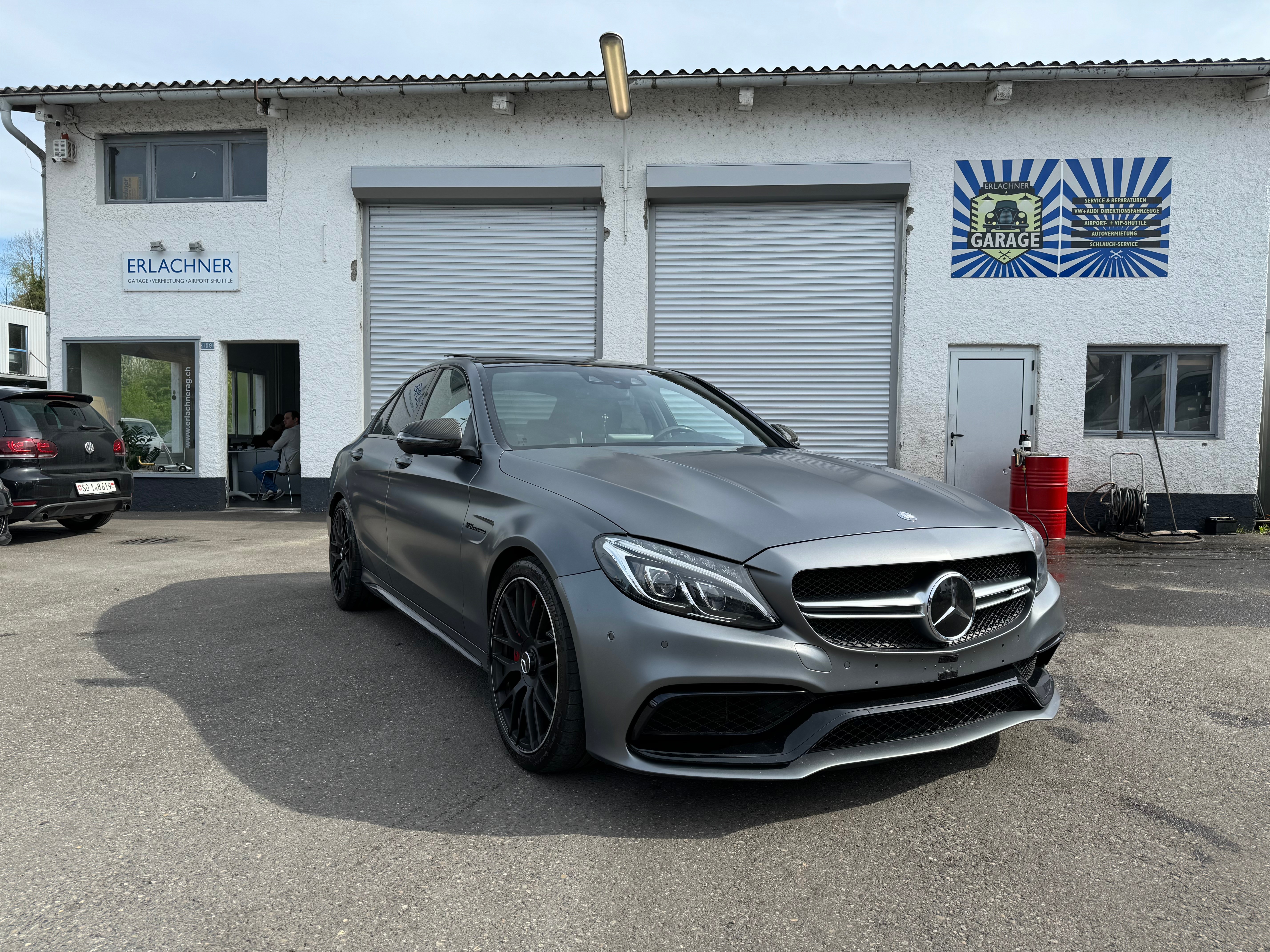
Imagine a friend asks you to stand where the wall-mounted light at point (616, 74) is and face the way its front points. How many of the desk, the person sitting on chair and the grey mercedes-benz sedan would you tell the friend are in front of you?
1

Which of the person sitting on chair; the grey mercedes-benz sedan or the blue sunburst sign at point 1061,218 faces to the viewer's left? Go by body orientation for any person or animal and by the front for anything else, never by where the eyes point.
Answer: the person sitting on chair

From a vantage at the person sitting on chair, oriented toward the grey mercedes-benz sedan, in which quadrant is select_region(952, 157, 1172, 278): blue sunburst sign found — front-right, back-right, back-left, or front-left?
front-left

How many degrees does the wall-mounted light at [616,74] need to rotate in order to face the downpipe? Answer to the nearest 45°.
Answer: approximately 90° to its right

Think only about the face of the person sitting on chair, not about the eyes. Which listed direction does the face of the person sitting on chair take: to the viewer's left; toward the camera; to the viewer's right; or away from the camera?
to the viewer's left

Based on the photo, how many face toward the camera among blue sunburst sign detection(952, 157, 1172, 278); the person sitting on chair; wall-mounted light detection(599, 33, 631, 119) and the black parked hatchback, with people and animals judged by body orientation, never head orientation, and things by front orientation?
2

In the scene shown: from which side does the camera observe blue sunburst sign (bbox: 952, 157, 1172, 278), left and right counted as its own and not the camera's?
front

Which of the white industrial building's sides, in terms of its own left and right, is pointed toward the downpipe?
right

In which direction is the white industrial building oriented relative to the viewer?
toward the camera

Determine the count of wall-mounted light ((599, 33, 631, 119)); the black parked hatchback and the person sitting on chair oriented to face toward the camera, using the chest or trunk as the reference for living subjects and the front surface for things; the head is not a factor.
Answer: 1

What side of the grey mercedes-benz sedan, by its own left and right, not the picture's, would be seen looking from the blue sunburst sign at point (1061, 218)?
left

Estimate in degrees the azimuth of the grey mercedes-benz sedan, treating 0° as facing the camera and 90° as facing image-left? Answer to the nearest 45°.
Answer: approximately 315°

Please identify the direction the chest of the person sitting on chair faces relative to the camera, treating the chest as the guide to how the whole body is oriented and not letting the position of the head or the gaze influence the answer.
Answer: to the viewer's left

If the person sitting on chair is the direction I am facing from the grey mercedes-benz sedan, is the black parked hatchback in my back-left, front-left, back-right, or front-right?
front-left
